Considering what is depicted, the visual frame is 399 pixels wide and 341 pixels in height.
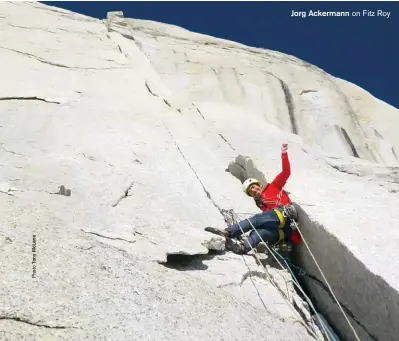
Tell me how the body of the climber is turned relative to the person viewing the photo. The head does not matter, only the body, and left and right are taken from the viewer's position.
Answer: facing the viewer and to the left of the viewer
